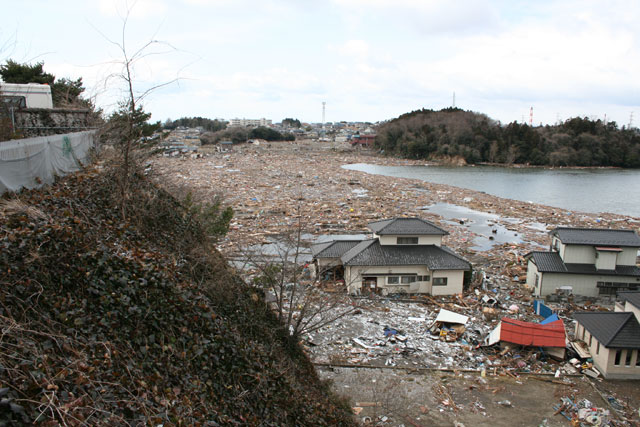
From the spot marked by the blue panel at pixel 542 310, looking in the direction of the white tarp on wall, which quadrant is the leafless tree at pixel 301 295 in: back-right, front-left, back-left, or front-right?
front-right

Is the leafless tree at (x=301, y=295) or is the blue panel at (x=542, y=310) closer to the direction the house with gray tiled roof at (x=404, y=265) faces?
the leafless tree

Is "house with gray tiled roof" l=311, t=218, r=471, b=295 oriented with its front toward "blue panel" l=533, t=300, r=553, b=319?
no

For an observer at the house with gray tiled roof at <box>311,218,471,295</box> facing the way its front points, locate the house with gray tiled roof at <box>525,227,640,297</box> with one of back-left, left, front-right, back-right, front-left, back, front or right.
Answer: left

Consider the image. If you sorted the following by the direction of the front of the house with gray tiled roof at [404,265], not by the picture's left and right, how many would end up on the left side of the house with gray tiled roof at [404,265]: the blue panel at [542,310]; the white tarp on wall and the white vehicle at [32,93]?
1

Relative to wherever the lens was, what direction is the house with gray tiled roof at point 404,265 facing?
facing the viewer

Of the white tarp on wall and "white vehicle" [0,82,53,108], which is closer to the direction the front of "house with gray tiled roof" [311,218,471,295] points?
the white tarp on wall

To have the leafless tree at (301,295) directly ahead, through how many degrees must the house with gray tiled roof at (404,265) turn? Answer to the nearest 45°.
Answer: approximately 45° to its right

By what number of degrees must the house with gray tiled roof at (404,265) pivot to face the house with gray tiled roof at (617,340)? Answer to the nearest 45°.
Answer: approximately 45° to its left

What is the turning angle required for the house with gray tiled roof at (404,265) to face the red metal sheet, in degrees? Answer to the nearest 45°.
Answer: approximately 45° to its left

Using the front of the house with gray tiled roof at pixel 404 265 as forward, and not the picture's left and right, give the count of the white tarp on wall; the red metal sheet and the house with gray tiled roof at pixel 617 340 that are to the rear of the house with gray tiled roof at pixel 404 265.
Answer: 0

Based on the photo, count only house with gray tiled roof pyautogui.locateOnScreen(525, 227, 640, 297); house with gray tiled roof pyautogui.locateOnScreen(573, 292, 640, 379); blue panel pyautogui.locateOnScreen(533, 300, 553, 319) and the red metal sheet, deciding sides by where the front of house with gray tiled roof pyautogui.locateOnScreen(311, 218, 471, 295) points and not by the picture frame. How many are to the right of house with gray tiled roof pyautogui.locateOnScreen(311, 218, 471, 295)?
0

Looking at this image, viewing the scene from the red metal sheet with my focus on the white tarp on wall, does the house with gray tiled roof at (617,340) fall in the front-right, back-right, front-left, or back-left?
back-left

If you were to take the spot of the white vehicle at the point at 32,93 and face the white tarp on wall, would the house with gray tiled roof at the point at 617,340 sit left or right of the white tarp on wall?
left

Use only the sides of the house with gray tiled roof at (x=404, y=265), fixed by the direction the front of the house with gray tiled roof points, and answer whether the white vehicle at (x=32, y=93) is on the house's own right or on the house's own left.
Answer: on the house's own right

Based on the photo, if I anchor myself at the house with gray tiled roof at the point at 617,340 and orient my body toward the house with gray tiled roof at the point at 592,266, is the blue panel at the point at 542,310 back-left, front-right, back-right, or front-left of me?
front-left
